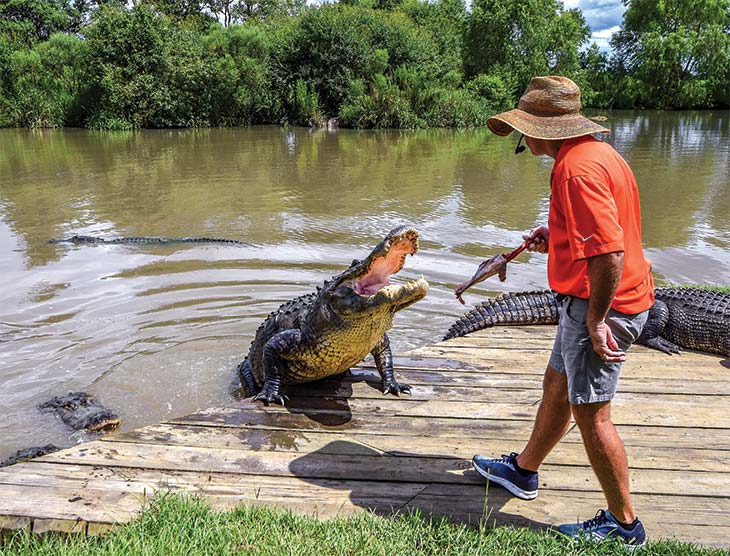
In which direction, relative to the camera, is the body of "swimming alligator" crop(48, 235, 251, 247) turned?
to the viewer's left

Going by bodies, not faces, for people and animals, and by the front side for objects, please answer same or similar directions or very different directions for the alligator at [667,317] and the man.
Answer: very different directions

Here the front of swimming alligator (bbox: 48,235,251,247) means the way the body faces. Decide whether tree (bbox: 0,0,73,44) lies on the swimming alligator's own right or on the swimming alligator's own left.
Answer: on the swimming alligator's own right

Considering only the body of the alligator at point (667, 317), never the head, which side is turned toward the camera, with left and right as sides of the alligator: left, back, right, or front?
right

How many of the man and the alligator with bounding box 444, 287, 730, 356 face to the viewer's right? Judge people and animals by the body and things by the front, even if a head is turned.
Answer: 1

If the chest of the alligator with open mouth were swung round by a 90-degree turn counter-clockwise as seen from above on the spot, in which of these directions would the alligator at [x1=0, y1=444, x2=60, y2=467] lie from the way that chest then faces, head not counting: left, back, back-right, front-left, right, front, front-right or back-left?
back-left

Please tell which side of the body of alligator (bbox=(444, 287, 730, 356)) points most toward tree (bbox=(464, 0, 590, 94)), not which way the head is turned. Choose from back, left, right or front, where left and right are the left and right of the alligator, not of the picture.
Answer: left

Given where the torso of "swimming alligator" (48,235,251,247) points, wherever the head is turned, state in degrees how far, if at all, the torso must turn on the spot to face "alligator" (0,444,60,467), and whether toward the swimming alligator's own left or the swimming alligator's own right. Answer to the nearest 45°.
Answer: approximately 90° to the swimming alligator's own left

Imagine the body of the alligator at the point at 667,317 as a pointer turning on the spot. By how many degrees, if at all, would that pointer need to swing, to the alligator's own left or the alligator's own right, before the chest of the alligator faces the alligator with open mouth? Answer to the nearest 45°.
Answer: approximately 135° to the alligator's own right

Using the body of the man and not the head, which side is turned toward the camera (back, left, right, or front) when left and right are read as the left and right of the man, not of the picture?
left

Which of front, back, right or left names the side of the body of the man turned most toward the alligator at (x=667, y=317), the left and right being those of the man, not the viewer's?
right

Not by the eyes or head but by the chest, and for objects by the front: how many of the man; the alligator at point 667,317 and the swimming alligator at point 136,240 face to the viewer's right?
1

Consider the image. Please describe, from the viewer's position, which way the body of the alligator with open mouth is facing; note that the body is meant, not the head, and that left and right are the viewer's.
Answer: facing the viewer and to the right of the viewer

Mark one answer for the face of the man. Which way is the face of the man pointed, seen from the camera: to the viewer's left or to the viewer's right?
to the viewer's left
